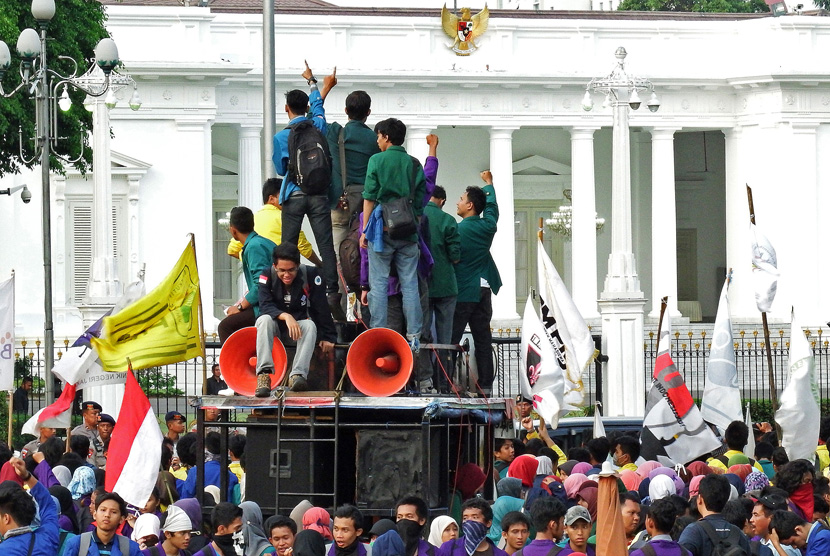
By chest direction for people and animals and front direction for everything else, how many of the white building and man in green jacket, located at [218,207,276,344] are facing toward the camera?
1

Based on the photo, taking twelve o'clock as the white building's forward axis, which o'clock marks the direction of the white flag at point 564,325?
The white flag is roughly at 12 o'clock from the white building.

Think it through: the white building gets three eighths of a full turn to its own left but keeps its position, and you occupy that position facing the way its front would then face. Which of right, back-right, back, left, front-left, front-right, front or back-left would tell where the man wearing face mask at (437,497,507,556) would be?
back-right

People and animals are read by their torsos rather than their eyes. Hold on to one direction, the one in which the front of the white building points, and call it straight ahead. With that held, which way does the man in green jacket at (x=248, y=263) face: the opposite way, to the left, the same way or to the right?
to the right

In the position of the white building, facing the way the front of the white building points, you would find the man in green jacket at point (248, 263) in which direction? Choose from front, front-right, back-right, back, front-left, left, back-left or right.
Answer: front

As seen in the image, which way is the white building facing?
toward the camera

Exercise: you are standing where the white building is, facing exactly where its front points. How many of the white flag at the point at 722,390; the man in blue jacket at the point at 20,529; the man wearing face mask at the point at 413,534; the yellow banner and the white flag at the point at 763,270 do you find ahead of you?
5

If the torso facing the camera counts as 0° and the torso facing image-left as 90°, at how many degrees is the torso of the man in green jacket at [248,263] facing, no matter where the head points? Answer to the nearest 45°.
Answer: approximately 90°

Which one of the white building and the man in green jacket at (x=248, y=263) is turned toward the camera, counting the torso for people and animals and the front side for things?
the white building

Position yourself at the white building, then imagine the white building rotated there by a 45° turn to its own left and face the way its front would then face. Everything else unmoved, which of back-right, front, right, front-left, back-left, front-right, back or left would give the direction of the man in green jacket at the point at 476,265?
front-right

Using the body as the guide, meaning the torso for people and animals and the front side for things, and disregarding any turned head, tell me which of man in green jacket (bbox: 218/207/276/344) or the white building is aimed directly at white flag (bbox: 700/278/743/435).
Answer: the white building

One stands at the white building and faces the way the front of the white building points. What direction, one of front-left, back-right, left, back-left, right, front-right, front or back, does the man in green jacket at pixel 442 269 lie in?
front

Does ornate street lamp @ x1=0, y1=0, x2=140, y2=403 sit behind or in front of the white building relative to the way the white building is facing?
in front

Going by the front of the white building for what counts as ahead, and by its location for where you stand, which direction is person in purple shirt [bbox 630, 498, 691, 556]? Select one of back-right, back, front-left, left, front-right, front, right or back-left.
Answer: front

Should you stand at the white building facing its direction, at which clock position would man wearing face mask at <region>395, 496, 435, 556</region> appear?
The man wearing face mask is roughly at 12 o'clock from the white building.

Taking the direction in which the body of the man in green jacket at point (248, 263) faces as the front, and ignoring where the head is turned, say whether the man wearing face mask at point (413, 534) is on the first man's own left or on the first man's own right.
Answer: on the first man's own left
